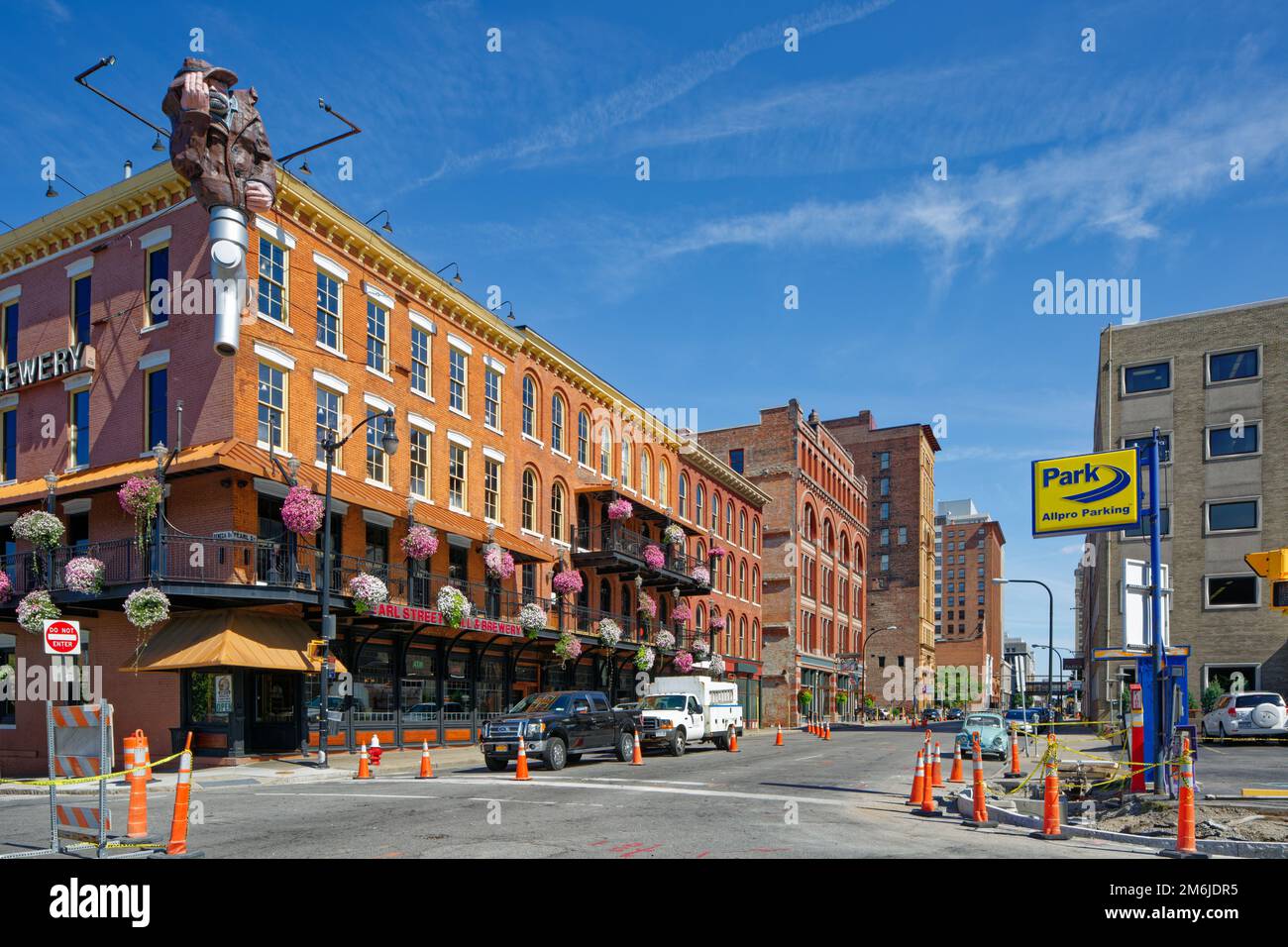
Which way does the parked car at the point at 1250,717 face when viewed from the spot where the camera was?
facing away from the viewer and to the left of the viewer

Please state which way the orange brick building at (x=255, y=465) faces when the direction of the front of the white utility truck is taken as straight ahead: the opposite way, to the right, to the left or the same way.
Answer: to the left

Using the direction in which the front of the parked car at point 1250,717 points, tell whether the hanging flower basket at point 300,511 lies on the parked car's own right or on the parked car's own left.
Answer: on the parked car's own left

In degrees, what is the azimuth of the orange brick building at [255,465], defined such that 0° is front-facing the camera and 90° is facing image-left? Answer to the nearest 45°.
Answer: approximately 315°

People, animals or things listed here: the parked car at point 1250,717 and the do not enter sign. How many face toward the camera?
1

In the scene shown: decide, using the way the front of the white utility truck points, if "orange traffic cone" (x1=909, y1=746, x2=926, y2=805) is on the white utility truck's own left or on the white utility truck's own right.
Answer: on the white utility truck's own left

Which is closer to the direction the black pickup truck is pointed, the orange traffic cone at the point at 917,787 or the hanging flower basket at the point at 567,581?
the orange traffic cone
